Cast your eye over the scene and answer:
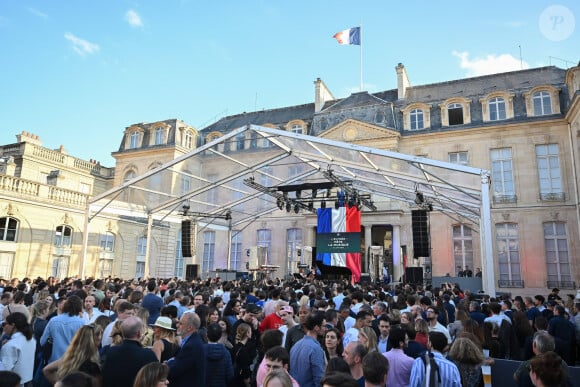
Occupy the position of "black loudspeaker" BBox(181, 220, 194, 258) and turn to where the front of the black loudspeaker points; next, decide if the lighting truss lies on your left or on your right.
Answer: on your left

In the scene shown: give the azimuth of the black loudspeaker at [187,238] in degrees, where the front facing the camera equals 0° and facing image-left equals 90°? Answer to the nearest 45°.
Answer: approximately 0°

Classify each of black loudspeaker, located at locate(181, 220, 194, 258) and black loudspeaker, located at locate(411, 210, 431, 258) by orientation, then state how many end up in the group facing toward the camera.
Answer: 2

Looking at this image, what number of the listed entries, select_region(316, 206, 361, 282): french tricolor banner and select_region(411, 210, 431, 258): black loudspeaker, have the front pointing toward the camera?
2

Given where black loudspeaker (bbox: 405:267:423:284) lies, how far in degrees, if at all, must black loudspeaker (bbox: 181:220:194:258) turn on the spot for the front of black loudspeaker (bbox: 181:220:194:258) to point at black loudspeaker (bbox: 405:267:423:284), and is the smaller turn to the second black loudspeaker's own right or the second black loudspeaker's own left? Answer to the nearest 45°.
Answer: approximately 45° to the second black loudspeaker's own left

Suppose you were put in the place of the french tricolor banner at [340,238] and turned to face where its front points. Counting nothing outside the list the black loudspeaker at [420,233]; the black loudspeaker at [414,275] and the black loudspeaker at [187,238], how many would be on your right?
1

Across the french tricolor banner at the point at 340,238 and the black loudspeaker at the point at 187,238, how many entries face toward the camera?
2

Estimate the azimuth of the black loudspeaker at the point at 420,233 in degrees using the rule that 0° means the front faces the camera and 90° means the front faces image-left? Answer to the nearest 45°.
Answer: approximately 0°

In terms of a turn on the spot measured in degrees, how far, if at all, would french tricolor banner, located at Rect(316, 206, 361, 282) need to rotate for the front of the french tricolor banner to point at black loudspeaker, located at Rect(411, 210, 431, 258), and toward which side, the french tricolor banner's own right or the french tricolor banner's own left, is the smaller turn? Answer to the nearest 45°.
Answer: approximately 45° to the french tricolor banner's own left

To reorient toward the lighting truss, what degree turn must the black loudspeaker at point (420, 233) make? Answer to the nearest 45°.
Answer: approximately 135° to its right
